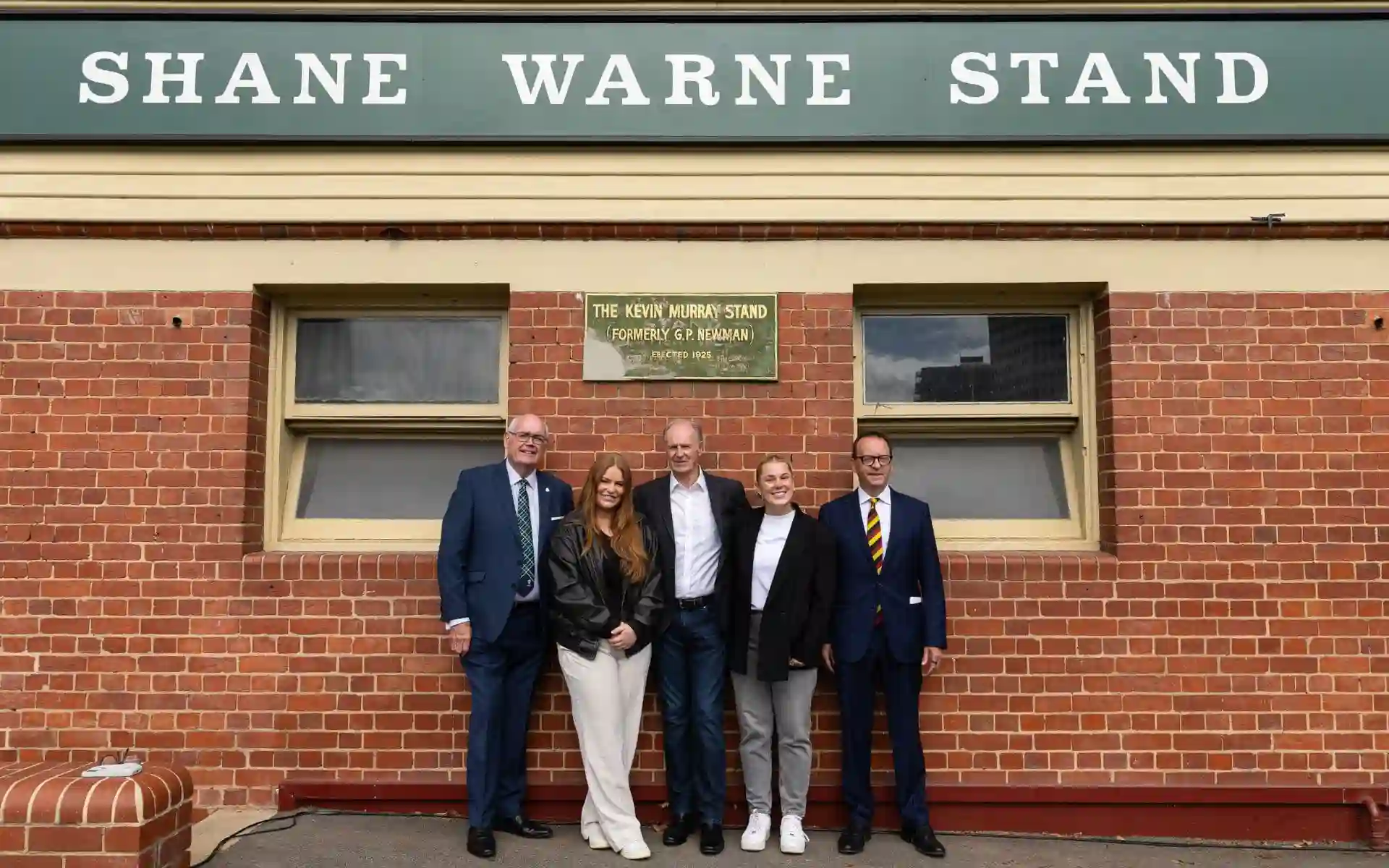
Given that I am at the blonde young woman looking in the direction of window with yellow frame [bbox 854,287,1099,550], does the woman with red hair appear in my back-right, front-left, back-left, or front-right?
back-left

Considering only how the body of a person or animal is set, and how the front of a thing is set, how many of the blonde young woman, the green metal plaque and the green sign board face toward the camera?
3

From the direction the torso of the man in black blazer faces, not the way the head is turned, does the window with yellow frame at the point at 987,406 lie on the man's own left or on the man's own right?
on the man's own left

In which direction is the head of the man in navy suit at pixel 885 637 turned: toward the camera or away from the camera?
toward the camera

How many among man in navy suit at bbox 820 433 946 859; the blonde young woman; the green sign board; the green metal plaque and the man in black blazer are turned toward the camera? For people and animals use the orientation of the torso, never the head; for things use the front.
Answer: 5

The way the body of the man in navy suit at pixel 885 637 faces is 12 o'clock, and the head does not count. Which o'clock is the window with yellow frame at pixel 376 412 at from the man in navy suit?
The window with yellow frame is roughly at 3 o'clock from the man in navy suit.

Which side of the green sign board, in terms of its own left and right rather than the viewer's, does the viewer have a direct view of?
front

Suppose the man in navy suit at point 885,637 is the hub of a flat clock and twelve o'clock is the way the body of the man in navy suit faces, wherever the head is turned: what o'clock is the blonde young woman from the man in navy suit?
The blonde young woman is roughly at 2 o'clock from the man in navy suit.

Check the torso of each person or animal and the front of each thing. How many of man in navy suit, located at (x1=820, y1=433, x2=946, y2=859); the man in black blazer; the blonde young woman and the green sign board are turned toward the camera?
4

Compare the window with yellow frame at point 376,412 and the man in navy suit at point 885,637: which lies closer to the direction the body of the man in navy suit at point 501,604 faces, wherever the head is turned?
the man in navy suit

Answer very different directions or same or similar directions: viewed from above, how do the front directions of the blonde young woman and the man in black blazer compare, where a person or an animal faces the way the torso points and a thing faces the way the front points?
same or similar directions

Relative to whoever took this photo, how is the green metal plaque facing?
facing the viewer

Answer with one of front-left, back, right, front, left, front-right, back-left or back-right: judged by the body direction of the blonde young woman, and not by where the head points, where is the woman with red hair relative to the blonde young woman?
right

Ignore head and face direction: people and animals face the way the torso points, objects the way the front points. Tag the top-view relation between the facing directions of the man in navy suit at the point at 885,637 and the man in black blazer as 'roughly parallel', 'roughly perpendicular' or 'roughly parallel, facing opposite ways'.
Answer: roughly parallel

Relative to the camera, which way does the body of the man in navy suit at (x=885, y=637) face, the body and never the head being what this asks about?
toward the camera

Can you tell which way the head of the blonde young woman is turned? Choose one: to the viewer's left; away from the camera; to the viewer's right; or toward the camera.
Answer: toward the camera

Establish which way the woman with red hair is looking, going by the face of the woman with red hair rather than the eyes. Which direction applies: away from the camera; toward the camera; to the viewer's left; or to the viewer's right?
toward the camera

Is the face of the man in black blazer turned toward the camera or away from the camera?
toward the camera

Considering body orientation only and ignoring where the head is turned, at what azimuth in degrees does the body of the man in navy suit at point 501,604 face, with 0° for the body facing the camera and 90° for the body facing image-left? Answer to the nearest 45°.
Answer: approximately 315°
